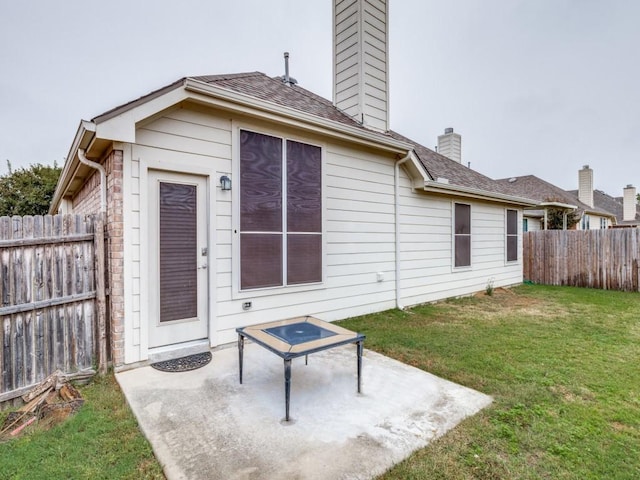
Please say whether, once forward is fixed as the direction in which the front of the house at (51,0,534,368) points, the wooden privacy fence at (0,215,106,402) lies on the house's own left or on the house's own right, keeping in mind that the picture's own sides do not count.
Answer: on the house's own left

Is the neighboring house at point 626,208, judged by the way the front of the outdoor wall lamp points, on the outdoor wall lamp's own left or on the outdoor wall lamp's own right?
on the outdoor wall lamp's own left

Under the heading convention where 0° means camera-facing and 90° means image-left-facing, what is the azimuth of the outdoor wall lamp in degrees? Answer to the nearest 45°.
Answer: approximately 315°

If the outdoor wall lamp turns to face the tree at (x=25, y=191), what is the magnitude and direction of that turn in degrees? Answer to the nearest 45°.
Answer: approximately 180°

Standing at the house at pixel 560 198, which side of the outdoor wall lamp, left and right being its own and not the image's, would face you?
left
